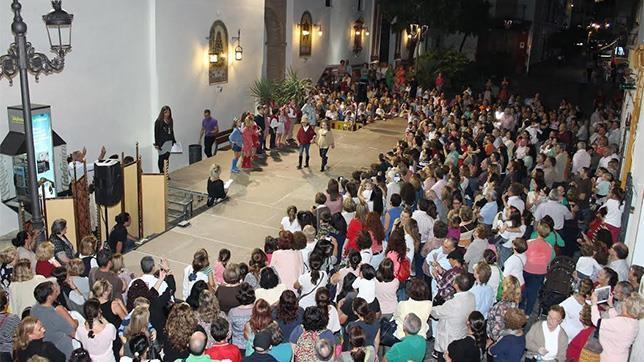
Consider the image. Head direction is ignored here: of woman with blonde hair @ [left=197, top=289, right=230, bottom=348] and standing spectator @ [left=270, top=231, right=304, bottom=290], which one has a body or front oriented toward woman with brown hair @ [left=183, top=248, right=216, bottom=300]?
woman with blonde hair @ [left=197, top=289, right=230, bottom=348]

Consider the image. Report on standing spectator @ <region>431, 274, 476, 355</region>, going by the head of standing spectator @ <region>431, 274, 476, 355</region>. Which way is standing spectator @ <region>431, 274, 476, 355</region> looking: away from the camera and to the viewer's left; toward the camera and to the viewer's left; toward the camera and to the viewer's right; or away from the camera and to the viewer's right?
away from the camera and to the viewer's left

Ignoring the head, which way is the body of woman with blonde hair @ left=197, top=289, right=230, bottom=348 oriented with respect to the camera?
away from the camera

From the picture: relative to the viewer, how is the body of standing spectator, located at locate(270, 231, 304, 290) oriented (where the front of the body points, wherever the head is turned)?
away from the camera

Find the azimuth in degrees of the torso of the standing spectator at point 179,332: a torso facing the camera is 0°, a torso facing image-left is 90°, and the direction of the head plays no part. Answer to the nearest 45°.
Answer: approximately 180°

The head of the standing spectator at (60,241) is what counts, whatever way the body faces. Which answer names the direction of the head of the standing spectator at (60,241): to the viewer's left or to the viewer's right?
to the viewer's right

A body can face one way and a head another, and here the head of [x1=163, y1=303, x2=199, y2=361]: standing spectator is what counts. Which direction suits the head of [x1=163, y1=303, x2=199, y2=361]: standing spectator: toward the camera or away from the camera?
away from the camera

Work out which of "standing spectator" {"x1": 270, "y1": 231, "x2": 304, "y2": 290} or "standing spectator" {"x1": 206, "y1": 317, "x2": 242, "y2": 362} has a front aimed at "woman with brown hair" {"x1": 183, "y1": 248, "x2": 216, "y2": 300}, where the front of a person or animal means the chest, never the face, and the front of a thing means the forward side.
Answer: "standing spectator" {"x1": 206, "y1": 317, "x2": 242, "y2": 362}

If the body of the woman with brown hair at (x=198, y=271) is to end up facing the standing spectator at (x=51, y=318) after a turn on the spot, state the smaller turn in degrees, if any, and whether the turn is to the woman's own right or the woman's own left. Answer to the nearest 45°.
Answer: approximately 135° to the woman's own left

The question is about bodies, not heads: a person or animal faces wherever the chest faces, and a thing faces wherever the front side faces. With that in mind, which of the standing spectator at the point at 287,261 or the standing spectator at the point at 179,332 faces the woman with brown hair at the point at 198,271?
the standing spectator at the point at 179,332

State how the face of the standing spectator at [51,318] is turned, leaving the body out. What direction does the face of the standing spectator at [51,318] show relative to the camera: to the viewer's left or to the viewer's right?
to the viewer's right

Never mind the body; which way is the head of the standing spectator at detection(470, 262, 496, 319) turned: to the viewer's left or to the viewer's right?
to the viewer's left

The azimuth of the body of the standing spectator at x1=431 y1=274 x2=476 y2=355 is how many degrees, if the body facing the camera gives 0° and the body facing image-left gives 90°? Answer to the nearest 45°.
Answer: approximately 135°
